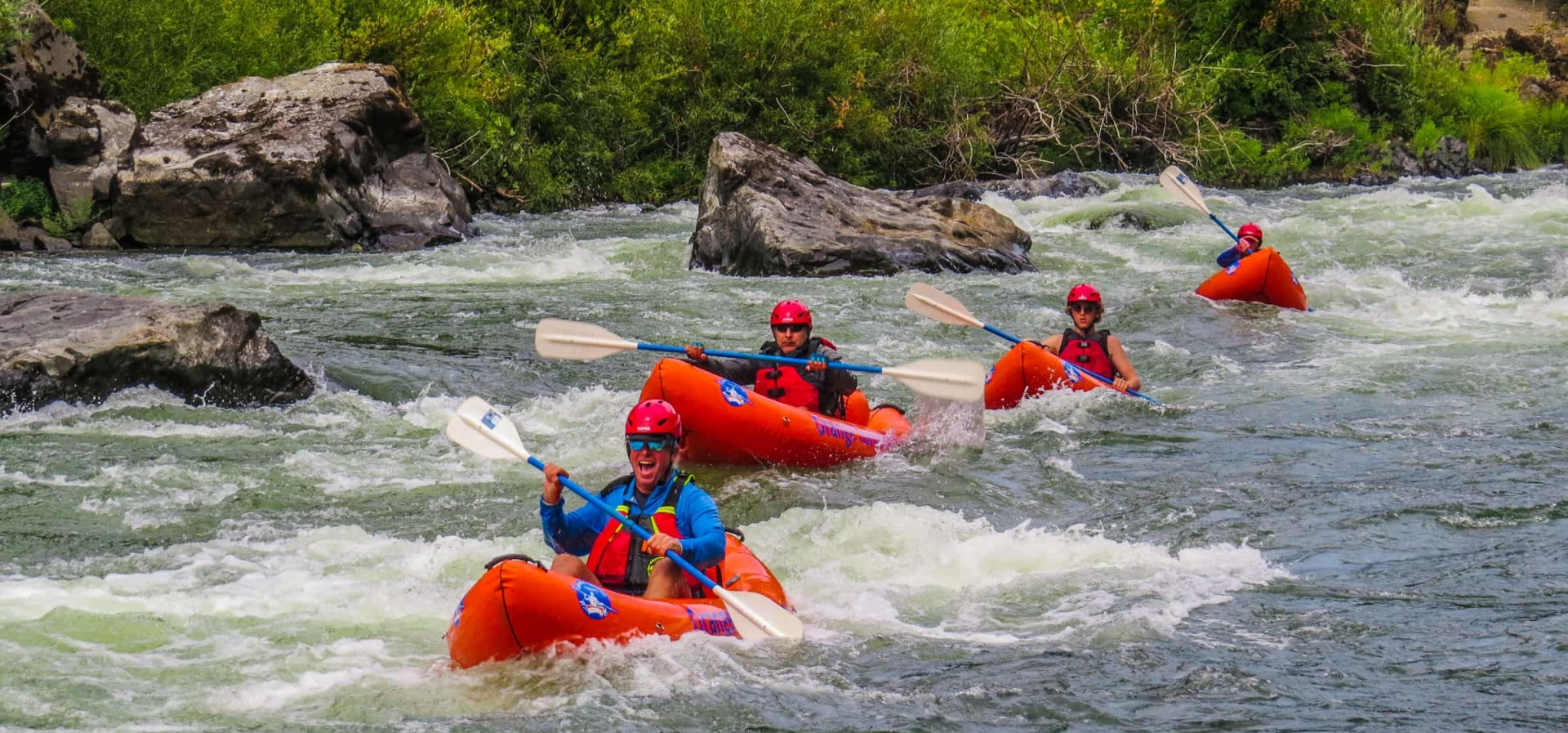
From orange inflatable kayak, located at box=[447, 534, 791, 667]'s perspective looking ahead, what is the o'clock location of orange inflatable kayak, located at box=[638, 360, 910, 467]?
orange inflatable kayak, located at box=[638, 360, 910, 467] is roughly at 5 o'clock from orange inflatable kayak, located at box=[447, 534, 791, 667].

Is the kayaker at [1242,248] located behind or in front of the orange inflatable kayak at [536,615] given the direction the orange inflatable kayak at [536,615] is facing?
behind

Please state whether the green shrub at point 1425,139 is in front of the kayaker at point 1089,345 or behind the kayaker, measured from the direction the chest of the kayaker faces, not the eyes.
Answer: behind

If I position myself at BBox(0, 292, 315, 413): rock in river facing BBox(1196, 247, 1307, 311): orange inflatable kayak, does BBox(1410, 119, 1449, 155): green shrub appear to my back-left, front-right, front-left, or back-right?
front-left

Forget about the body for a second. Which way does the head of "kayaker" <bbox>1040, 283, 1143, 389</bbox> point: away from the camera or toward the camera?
toward the camera

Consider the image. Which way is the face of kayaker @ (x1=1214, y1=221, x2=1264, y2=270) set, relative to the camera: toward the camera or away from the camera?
toward the camera

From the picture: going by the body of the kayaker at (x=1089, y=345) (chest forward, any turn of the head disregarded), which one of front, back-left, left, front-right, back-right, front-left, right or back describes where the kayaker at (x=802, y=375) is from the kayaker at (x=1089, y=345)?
front-right

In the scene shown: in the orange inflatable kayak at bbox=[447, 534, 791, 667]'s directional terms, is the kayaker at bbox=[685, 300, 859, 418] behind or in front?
behind

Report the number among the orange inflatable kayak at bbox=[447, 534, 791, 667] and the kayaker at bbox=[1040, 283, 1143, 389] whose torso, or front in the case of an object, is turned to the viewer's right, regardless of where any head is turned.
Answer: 0

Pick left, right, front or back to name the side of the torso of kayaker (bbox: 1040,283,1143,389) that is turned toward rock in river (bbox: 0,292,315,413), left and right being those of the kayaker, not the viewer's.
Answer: right

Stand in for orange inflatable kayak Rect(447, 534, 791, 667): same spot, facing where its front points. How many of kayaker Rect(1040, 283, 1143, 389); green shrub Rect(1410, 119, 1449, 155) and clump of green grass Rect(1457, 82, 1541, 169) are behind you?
3

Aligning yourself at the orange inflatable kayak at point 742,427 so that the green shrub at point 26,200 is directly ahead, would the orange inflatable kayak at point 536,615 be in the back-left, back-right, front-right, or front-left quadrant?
back-left

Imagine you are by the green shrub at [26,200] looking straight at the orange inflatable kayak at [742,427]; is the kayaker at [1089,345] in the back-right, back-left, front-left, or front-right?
front-left

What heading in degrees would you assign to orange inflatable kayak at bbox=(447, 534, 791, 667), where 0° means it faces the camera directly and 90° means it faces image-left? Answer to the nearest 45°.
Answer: approximately 45°

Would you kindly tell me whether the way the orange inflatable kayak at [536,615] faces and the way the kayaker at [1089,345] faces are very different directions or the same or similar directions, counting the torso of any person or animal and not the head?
same or similar directions

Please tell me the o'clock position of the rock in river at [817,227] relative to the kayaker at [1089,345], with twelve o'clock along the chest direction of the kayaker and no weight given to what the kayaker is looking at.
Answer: The rock in river is roughly at 5 o'clock from the kayaker.

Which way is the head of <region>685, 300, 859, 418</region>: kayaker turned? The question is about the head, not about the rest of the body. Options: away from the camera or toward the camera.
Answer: toward the camera

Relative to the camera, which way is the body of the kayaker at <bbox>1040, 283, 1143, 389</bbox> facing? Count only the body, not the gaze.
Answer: toward the camera
